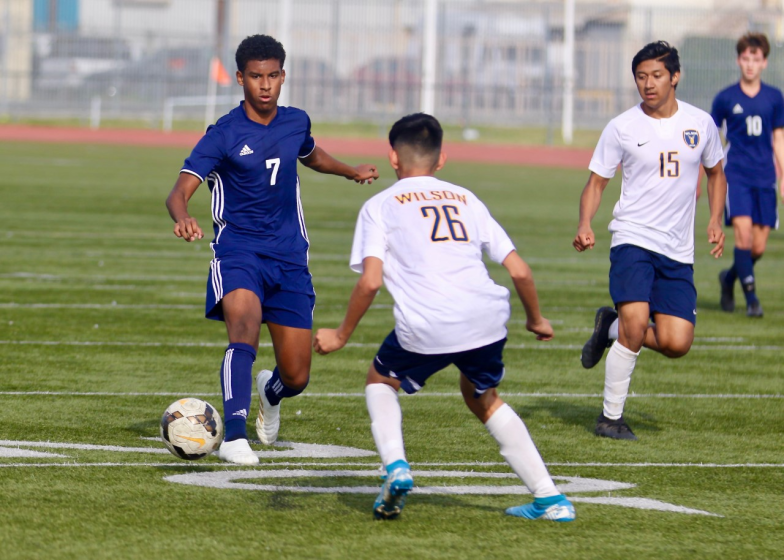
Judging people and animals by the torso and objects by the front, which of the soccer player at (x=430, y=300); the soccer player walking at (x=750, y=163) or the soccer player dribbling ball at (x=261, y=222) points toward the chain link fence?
the soccer player at (x=430, y=300)

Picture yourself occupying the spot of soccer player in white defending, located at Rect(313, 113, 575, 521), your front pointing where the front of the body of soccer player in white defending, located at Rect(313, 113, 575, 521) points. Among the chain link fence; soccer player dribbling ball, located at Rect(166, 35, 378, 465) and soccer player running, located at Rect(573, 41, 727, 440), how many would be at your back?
0

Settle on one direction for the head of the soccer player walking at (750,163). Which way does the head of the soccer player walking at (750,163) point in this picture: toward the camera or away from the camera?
toward the camera

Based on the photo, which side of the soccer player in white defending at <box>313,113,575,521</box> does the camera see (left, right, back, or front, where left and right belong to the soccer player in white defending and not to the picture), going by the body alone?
back

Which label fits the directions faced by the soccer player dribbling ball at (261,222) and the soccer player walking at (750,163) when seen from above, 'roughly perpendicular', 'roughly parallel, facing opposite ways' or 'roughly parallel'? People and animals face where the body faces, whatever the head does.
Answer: roughly parallel

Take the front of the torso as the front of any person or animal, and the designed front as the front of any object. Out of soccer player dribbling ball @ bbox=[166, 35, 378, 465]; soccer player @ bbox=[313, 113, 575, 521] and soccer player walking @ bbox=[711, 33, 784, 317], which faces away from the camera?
soccer player @ bbox=[313, 113, 575, 521]

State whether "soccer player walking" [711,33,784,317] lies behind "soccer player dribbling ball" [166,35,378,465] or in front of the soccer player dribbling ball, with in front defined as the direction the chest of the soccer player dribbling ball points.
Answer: behind

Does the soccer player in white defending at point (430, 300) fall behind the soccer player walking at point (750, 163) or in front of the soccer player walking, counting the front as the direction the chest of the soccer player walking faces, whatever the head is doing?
in front

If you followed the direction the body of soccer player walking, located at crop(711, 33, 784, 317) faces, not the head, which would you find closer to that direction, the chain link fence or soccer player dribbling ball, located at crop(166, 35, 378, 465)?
the soccer player dribbling ball

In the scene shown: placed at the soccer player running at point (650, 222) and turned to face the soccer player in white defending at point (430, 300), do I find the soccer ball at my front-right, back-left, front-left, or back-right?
front-right

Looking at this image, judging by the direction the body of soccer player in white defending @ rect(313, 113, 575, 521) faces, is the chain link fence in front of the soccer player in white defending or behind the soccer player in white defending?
in front

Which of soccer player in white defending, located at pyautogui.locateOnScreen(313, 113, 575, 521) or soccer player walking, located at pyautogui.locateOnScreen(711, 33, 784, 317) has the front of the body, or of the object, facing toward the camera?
the soccer player walking

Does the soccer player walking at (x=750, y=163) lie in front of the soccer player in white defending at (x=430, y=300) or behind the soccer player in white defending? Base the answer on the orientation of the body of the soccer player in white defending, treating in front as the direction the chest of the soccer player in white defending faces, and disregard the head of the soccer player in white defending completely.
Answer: in front

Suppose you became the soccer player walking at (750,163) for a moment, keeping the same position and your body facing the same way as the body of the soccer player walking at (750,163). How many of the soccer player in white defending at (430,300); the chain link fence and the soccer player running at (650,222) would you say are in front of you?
2

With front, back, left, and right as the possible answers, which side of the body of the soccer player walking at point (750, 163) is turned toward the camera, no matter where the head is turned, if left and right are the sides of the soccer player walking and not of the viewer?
front

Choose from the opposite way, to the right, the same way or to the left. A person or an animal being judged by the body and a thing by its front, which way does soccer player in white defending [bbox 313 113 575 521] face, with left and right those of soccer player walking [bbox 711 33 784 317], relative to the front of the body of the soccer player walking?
the opposite way

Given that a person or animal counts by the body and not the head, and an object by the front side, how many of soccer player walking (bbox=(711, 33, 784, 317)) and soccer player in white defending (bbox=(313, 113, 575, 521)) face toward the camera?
1
